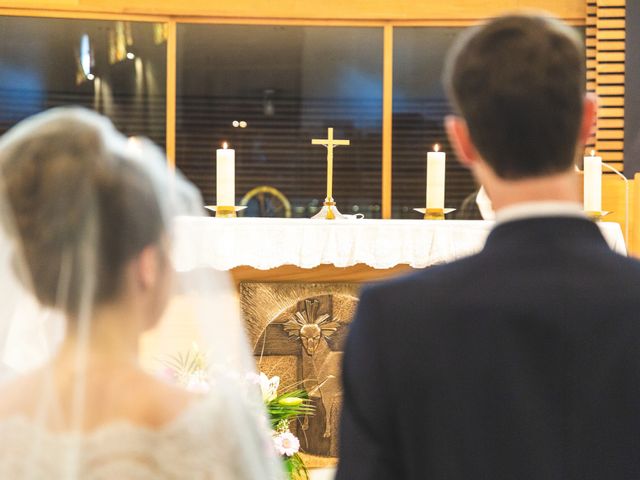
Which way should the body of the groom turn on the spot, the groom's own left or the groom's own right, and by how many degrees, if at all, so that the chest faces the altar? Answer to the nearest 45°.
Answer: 0° — they already face it

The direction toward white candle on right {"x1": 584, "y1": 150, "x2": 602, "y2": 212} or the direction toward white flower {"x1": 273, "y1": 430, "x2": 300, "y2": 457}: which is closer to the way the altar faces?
the white flower

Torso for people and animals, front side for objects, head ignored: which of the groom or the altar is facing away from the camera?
the groom

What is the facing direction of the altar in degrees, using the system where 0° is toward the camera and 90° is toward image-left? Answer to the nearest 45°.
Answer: approximately 0°

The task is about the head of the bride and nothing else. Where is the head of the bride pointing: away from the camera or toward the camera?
away from the camera

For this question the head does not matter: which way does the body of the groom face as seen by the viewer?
away from the camera

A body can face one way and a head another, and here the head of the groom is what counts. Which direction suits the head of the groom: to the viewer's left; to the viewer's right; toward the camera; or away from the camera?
away from the camera

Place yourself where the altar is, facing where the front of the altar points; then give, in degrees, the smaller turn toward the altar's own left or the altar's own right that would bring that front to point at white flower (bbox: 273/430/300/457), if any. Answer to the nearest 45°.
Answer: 0° — it already faces it

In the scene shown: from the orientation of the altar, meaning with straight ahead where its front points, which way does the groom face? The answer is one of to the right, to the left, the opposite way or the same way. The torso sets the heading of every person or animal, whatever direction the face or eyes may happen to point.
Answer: the opposite way

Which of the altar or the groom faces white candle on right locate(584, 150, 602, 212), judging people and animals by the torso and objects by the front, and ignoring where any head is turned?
the groom

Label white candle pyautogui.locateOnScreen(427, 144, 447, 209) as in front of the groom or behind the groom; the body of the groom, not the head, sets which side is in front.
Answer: in front

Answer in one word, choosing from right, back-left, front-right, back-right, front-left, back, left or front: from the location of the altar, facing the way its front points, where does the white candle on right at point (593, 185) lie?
left

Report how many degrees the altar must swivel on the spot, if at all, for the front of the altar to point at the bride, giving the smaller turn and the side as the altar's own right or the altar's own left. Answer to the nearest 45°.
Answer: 0° — it already faces them
